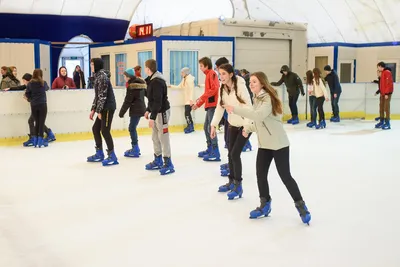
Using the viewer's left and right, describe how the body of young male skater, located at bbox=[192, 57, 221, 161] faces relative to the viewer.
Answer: facing to the left of the viewer

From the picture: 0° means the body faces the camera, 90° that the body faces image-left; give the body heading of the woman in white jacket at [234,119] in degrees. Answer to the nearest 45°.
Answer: approximately 45°

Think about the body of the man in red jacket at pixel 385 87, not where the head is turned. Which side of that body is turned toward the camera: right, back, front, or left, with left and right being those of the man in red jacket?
left

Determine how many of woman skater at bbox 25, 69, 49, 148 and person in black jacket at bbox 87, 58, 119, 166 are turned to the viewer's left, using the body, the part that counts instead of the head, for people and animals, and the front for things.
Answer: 1

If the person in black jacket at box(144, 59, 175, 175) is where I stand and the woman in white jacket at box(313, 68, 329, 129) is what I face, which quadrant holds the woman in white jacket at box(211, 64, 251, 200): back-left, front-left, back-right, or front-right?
back-right

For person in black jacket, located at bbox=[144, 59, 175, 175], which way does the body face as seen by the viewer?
to the viewer's left

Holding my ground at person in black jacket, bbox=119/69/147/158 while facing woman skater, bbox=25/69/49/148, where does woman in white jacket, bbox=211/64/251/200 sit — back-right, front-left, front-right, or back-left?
back-left

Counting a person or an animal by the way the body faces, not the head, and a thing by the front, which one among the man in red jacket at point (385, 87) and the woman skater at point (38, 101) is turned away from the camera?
the woman skater
